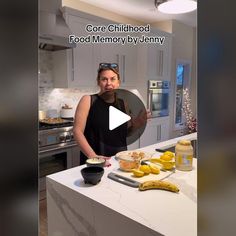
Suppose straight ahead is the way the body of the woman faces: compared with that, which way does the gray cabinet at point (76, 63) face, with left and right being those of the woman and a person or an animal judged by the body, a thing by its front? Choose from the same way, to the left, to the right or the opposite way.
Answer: the same way

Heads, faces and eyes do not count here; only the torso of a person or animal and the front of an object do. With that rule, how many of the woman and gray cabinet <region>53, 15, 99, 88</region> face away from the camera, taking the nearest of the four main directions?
0

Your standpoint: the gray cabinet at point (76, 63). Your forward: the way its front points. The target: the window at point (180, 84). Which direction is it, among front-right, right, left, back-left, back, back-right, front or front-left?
left

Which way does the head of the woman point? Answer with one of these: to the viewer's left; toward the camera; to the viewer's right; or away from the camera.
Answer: toward the camera

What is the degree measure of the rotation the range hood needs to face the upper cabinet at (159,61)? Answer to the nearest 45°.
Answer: approximately 90° to its left

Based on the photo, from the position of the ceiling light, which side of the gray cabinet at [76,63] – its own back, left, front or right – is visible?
front

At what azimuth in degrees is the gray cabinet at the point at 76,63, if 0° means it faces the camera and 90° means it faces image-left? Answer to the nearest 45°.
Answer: approximately 315°

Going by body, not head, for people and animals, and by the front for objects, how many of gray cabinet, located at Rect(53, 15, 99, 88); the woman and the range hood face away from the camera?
0

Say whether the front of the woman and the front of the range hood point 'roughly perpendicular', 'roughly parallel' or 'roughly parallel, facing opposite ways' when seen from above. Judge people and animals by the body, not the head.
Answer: roughly parallel

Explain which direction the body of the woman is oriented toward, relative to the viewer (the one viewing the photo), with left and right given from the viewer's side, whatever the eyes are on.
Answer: facing the viewer and to the right of the viewer
